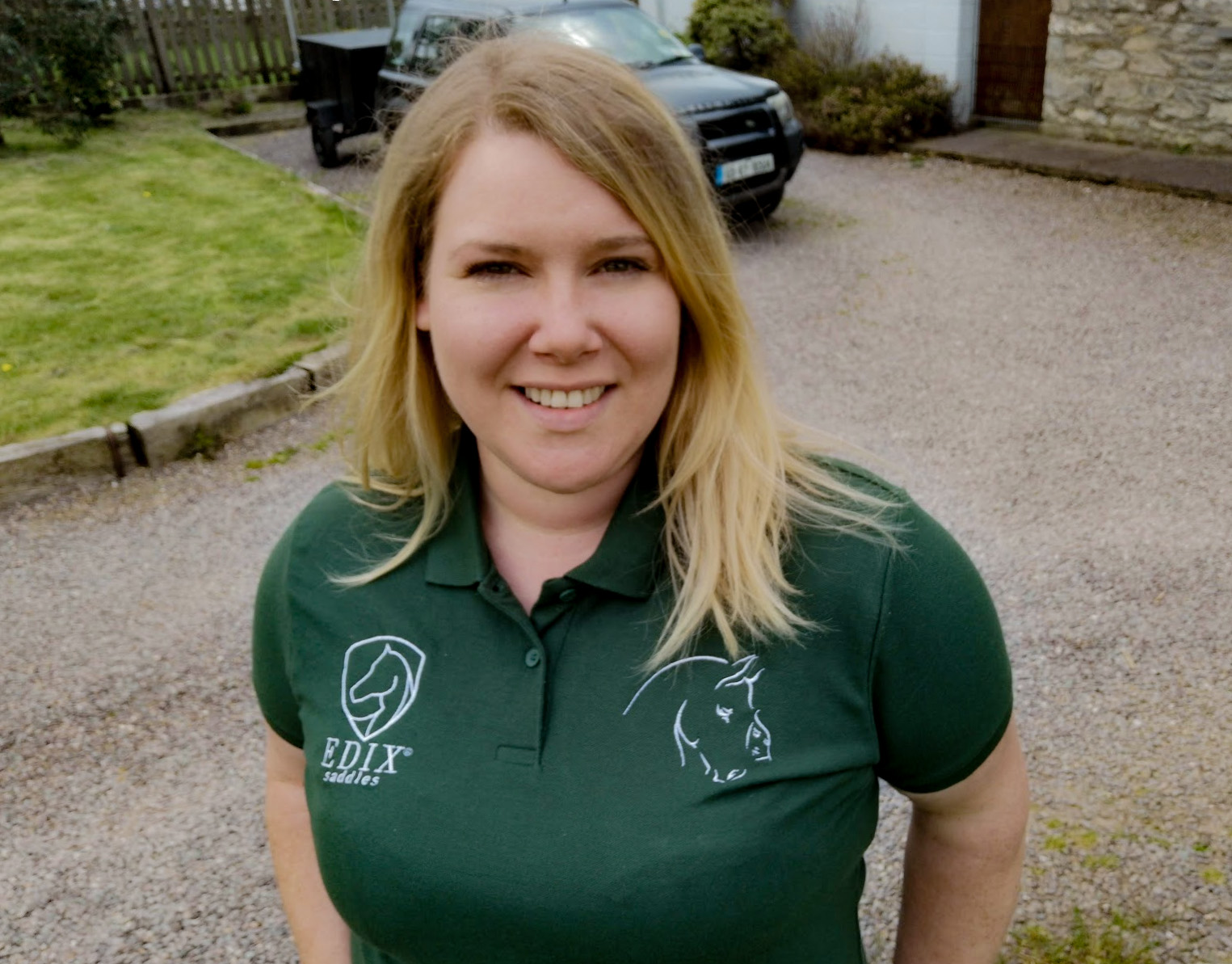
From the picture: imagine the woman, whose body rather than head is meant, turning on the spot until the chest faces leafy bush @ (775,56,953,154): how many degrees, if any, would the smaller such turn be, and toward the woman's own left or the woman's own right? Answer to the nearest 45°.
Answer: approximately 180°

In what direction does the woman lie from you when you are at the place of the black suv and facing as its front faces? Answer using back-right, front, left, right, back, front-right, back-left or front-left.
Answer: front-right

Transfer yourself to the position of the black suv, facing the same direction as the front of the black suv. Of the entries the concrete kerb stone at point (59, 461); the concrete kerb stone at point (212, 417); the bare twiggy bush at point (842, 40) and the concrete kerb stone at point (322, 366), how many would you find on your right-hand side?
3

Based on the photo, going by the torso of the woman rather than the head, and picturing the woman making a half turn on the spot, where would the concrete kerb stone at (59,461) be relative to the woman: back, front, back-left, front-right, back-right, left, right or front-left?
front-left

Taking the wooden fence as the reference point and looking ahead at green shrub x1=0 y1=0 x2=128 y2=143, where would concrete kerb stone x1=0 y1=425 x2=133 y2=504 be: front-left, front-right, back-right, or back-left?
front-left

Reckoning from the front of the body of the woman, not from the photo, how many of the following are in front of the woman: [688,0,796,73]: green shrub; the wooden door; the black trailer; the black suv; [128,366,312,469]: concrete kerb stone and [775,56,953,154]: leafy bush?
0

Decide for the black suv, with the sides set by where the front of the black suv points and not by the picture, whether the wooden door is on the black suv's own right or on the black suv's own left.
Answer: on the black suv's own left

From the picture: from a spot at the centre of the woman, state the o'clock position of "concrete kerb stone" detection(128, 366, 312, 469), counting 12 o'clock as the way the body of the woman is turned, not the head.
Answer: The concrete kerb stone is roughly at 5 o'clock from the woman.

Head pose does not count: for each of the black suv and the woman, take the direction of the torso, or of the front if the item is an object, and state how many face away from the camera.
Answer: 0

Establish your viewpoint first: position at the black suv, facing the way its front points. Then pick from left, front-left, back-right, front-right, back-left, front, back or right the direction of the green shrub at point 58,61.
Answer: back

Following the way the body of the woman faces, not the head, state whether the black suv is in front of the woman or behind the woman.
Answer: behind

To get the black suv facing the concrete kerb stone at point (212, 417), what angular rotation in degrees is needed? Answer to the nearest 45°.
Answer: approximately 90° to its right

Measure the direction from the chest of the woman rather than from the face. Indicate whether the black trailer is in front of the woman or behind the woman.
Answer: behind

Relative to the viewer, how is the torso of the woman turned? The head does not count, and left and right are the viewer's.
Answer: facing the viewer

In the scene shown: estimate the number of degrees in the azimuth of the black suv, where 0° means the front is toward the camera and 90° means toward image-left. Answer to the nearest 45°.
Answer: approximately 315°

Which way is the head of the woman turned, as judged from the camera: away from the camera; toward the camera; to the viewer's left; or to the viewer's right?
toward the camera

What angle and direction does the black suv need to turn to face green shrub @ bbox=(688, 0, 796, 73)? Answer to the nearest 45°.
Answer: approximately 135° to its left

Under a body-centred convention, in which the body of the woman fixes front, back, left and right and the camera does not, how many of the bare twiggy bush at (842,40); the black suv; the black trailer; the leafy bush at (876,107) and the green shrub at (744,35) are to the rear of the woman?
5

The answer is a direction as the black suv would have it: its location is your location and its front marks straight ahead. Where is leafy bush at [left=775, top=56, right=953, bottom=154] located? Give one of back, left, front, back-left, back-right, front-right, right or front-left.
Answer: left
